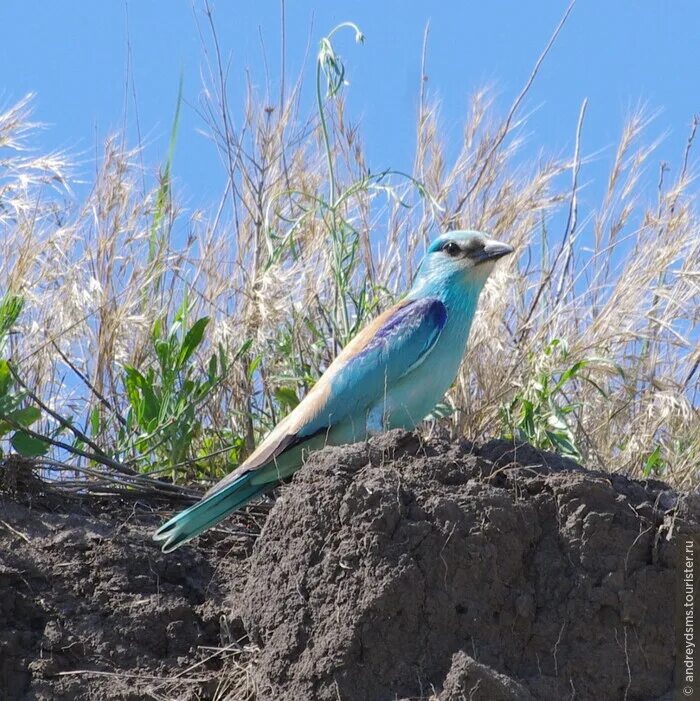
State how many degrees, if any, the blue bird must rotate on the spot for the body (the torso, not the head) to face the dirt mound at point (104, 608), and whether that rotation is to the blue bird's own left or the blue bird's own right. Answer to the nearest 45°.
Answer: approximately 180°

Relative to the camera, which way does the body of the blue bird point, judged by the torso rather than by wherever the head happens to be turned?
to the viewer's right
